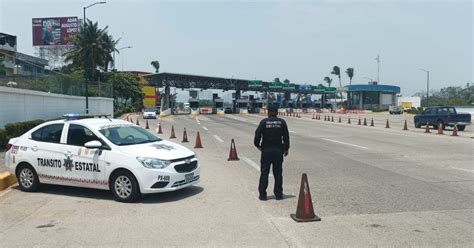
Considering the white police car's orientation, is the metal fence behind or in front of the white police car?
behind

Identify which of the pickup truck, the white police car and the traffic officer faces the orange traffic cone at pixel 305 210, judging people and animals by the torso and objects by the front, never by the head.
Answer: the white police car

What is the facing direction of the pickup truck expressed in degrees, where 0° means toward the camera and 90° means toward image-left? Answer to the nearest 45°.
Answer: approximately 135°

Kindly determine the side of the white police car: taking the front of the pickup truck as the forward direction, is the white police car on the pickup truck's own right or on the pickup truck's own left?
on the pickup truck's own left

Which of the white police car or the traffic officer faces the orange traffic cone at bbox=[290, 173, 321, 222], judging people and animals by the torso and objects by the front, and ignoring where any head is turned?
the white police car

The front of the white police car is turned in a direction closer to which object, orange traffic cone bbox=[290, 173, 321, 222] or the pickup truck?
the orange traffic cone

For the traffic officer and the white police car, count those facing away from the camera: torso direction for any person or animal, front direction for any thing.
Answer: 1

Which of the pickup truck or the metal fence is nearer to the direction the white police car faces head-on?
the pickup truck

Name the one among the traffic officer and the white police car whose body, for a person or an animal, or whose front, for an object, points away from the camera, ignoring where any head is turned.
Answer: the traffic officer

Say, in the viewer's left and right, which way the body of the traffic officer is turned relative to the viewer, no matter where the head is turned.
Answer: facing away from the viewer

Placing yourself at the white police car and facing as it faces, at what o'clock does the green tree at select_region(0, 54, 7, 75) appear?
The green tree is roughly at 7 o'clock from the white police car.
